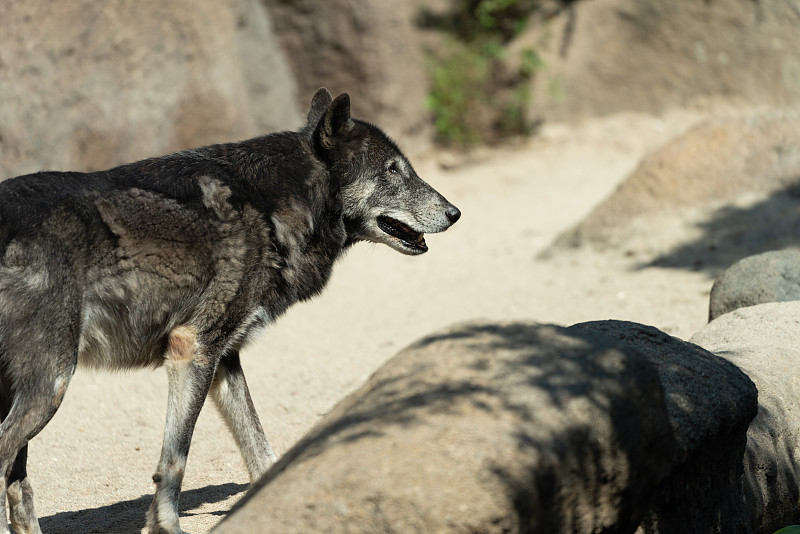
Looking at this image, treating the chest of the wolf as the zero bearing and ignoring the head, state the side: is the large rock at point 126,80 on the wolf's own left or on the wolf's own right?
on the wolf's own left

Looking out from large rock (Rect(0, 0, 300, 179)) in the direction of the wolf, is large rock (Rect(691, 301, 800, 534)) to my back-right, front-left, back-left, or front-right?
front-left

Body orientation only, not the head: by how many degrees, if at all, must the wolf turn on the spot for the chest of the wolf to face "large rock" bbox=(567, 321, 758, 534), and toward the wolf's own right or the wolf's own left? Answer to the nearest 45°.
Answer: approximately 45° to the wolf's own right

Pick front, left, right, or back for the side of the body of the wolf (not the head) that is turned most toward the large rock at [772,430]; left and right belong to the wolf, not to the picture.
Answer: front

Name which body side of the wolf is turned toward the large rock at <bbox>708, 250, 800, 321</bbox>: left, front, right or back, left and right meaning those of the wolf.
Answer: front

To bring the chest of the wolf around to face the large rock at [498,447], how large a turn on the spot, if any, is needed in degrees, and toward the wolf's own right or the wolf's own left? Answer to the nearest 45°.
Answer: approximately 45° to the wolf's own right

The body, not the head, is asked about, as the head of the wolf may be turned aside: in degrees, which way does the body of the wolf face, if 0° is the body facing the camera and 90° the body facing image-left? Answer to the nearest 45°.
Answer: approximately 270°
